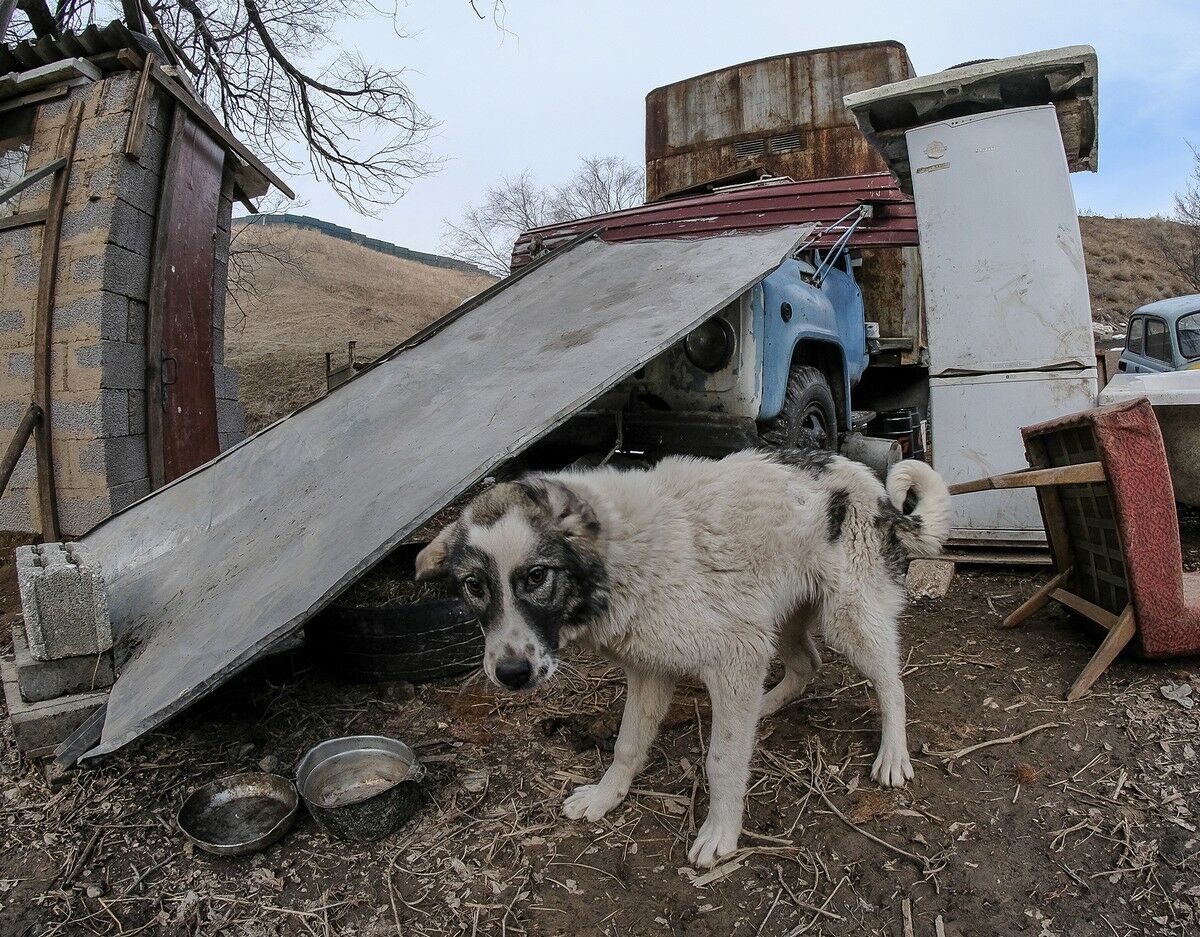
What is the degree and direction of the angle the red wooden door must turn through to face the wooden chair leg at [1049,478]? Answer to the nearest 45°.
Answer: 0° — it already faces it

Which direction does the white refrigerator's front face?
toward the camera

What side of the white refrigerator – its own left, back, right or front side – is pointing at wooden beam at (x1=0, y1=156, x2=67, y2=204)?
right

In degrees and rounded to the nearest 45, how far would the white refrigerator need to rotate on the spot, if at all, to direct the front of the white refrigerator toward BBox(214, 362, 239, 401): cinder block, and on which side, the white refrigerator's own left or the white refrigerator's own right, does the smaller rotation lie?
approximately 90° to the white refrigerator's own right

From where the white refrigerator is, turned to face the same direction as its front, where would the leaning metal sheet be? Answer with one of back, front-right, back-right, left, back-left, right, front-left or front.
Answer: front-right

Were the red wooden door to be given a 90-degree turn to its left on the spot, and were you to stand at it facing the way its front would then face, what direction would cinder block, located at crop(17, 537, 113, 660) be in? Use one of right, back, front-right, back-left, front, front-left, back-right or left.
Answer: back-right

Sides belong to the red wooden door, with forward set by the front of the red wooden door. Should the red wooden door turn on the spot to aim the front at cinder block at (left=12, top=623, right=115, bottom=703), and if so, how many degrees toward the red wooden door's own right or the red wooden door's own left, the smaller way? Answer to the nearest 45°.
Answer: approximately 45° to the red wooden door's own right

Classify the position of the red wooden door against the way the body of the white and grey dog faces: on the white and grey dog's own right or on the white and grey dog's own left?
on the white and grey dog's own right

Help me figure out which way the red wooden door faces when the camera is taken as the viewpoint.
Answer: facing the viewer and to the right of the viewer

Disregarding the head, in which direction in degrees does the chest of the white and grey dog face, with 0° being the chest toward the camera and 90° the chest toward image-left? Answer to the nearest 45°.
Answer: approximately 45°

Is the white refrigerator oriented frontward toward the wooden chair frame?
yes

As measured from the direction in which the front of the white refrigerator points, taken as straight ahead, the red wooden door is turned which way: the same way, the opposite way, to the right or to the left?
to the left

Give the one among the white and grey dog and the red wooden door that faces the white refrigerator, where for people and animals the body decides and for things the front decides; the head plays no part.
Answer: the red wooden door

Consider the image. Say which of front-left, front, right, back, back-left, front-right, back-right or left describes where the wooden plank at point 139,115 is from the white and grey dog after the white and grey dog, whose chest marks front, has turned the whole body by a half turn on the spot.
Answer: left

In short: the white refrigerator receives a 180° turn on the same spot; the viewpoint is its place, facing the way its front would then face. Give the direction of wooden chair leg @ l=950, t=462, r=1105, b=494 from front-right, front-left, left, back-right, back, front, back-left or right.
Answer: back
